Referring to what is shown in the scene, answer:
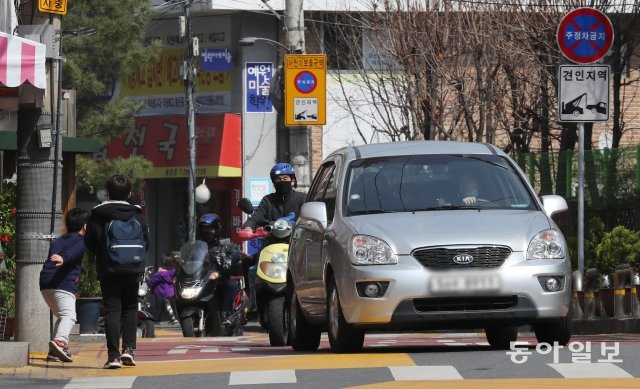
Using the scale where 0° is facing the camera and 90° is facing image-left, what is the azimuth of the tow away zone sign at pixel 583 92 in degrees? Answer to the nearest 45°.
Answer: approximately 0°

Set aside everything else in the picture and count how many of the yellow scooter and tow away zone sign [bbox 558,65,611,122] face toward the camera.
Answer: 2

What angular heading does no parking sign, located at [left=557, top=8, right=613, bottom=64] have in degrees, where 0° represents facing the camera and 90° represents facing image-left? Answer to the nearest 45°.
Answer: approximately 0°

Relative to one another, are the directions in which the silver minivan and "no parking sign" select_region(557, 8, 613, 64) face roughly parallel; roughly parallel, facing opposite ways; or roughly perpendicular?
roughly parallel

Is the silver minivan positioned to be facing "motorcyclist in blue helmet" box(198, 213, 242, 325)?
no

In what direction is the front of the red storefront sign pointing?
toward the camera

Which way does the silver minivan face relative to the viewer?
toward the camera

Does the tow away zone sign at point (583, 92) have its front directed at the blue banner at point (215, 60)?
no

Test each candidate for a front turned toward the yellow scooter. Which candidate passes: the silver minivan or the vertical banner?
the vertical banner

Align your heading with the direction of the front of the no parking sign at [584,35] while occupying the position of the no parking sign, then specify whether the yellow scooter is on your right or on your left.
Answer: on your right

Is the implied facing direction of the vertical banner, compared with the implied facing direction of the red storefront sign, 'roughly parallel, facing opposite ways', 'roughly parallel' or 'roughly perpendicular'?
roughly parallel

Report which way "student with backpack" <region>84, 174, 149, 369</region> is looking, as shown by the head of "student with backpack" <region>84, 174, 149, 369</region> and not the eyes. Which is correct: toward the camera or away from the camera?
away from the camera

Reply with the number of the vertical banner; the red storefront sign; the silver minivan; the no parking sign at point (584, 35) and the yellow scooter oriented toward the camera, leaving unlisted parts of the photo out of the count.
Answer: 5
